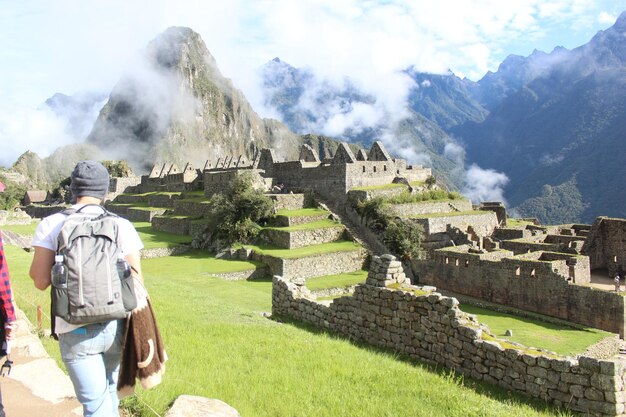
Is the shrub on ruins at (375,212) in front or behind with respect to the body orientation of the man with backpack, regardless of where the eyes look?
in front

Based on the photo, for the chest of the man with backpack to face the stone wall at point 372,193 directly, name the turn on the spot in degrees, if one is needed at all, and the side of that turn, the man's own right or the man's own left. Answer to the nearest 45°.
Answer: approximately 45° to the man's own right

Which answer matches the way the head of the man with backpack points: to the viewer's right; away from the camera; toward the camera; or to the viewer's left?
away from the camera

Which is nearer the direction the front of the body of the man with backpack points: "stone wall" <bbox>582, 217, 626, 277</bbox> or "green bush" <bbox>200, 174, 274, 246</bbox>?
the green bush

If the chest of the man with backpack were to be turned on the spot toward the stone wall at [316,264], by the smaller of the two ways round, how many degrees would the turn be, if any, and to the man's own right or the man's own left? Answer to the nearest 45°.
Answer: approximately 45° to the man's own right

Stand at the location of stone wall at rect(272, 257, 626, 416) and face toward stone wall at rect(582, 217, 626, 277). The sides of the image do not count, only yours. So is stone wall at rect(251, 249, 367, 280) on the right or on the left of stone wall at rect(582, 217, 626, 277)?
left

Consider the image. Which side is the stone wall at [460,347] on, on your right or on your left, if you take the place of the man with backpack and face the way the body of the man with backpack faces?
on your right

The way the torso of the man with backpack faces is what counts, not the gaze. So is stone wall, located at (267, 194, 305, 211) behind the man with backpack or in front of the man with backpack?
in front

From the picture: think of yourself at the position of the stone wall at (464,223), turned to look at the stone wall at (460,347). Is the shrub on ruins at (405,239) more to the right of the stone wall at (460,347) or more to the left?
right

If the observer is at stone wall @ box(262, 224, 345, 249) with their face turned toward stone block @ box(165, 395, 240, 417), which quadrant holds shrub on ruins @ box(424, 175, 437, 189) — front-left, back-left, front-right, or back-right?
back-left

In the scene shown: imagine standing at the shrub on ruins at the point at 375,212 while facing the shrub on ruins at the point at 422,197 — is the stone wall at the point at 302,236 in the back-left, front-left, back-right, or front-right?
back-left

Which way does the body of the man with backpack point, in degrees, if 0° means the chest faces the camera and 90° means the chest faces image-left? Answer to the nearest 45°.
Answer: approximately 180°

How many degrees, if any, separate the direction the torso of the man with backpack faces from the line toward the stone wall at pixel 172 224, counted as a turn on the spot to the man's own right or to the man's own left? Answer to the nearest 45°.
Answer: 0° — they already face it
